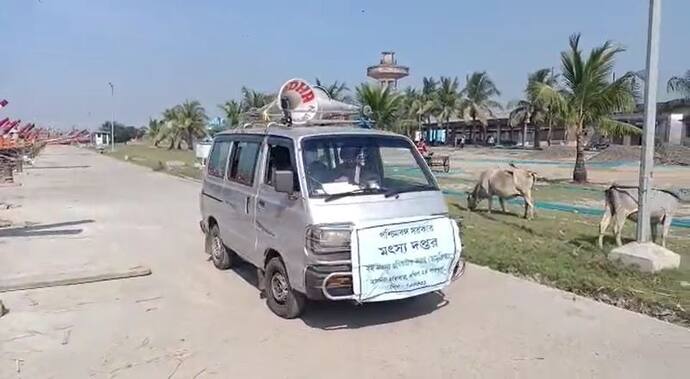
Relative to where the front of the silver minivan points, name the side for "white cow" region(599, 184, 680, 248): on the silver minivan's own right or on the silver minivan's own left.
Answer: on the silver minivan's own left

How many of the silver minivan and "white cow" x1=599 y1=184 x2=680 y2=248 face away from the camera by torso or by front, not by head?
0

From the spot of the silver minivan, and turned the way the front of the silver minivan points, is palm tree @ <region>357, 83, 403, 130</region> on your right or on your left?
on your left

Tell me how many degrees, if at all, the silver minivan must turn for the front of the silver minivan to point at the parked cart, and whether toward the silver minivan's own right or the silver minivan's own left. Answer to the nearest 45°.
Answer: approximately 135° to the silver minivan's own left

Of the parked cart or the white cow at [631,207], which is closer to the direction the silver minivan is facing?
the white cow

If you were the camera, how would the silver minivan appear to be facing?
facing the viewer and to the right of the viewer

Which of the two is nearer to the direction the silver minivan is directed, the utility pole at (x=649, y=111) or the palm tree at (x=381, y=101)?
the utility pole
